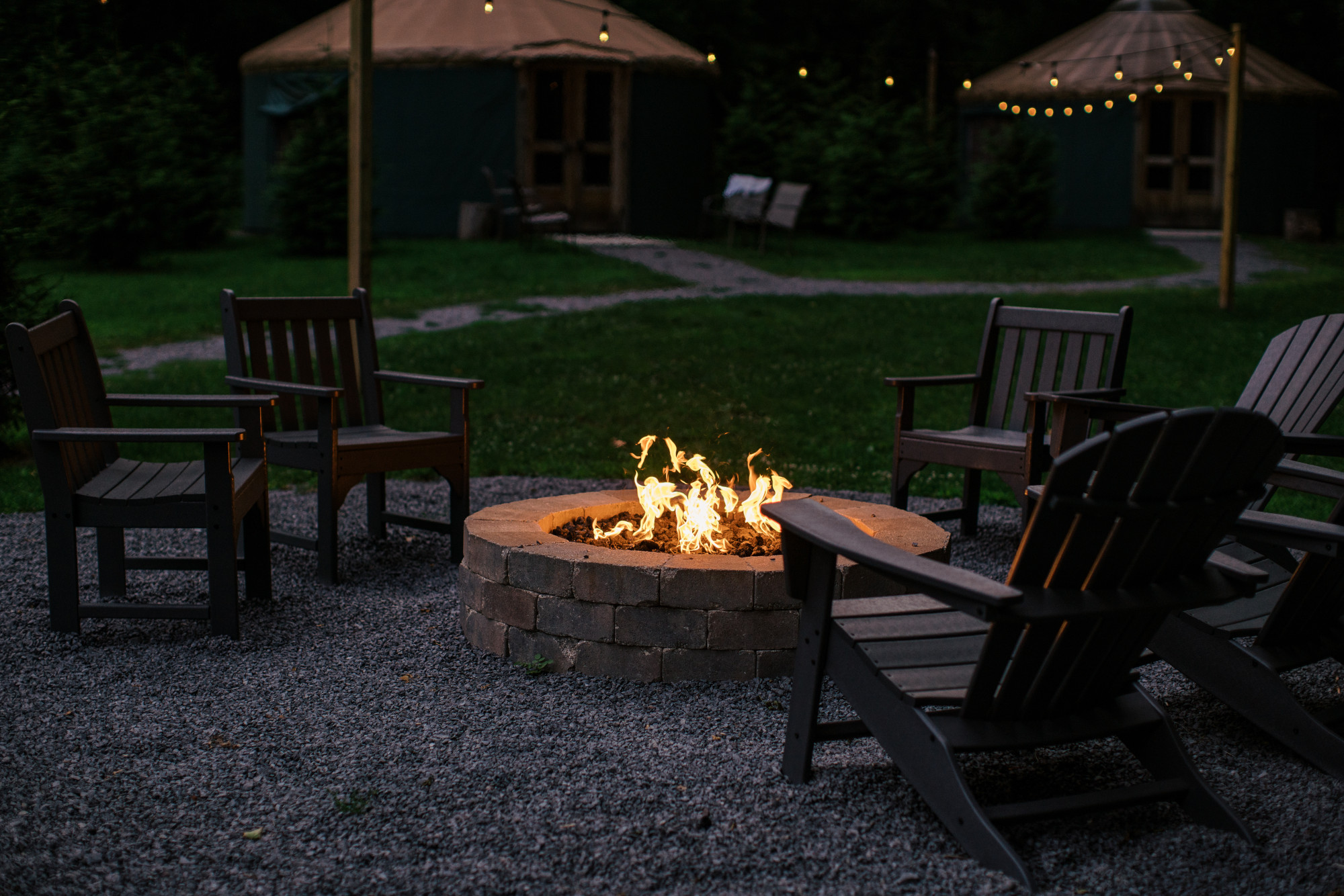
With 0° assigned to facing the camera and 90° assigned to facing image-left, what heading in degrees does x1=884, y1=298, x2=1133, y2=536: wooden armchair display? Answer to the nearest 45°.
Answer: approximately 45°

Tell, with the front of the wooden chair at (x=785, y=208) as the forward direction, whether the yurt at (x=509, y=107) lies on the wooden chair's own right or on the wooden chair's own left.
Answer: on the wooden chair's own right

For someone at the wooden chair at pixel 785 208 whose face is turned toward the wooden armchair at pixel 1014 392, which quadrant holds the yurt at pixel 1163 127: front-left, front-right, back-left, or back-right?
back-left

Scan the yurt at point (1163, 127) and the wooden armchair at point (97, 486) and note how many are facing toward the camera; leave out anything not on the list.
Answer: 1

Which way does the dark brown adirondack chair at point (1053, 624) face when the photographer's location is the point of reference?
facing away from the viewer and to the left of the viewer

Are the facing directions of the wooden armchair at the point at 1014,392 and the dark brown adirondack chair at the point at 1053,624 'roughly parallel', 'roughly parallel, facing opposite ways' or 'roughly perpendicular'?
roughly perpendicular

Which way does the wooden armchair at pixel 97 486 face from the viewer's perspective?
to the viewer's right

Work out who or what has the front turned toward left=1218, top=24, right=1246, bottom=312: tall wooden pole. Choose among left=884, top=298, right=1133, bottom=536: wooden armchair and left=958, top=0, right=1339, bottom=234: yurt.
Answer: the yurt

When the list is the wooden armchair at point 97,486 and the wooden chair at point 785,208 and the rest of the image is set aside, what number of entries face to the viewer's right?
1

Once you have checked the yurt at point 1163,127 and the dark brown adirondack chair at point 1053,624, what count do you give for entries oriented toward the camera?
1

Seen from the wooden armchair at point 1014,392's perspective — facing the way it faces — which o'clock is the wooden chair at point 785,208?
The wooden chair is roughly at 4 o'clock from the wooden armchair.

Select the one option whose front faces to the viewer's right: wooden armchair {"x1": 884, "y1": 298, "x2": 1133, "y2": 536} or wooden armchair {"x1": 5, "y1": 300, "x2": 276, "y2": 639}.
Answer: wooden armchair {"x1": 5, "y1": 300, "x2": 276, "y2": 639}
